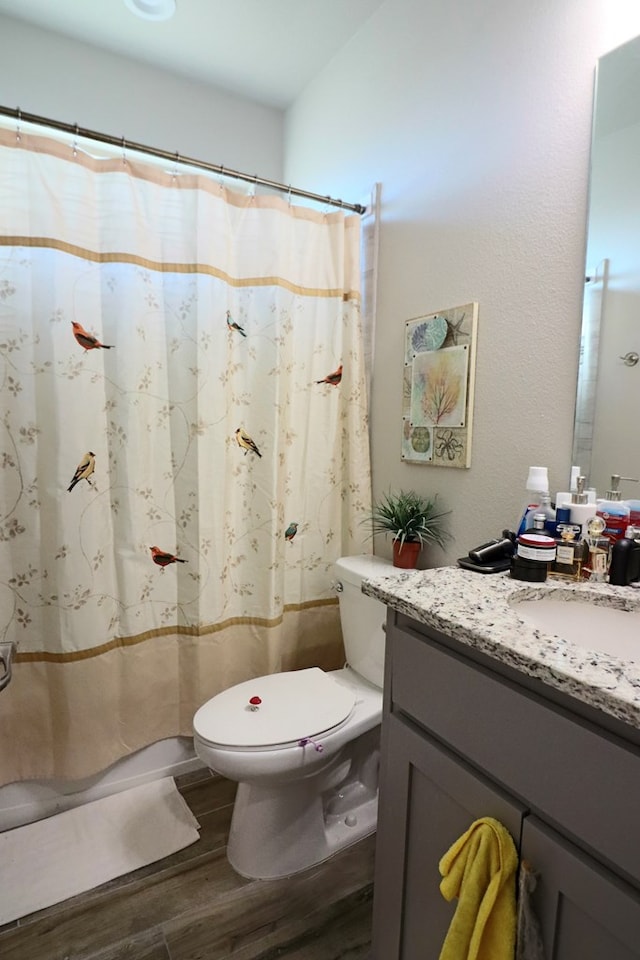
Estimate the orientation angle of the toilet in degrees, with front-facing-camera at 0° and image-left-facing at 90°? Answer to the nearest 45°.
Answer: approximately 45°

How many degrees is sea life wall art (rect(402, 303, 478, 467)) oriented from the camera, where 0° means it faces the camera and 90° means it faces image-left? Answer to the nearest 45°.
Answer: approximately 45°

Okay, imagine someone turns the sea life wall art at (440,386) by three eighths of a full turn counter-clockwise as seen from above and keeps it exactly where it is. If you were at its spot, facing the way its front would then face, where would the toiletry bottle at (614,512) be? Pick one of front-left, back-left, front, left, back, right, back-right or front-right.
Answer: front-right

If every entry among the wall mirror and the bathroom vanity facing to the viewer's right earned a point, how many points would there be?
0
